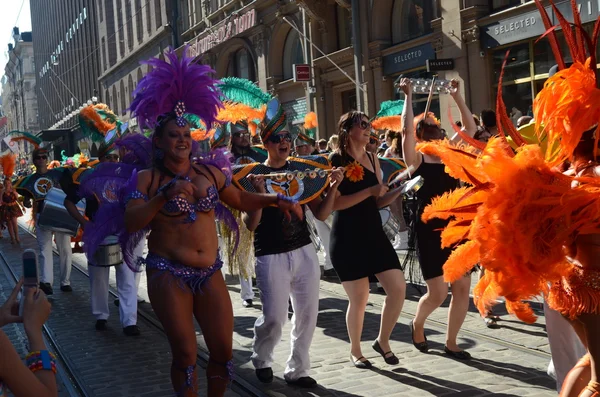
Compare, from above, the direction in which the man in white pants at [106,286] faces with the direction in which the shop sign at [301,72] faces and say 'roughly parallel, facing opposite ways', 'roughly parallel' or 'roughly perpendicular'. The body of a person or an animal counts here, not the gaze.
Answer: roughly parallel

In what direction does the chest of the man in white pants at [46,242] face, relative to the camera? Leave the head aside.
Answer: toward the camera

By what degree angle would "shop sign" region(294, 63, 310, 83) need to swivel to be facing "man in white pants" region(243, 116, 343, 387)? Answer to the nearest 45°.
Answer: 0° — it already faces them

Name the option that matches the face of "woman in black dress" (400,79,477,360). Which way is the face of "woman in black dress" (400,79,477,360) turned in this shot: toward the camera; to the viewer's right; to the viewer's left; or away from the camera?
away from the camera

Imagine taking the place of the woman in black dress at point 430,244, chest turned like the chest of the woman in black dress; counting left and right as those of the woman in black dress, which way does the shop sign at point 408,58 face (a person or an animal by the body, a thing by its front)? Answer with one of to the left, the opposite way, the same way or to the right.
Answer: to the right

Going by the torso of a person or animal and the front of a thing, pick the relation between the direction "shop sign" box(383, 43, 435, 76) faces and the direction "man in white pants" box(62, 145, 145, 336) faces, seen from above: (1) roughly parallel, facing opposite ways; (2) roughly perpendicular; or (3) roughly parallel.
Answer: roughly perpendicular

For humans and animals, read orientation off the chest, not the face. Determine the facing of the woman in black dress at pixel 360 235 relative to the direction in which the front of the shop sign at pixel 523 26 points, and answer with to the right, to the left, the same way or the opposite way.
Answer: to the left

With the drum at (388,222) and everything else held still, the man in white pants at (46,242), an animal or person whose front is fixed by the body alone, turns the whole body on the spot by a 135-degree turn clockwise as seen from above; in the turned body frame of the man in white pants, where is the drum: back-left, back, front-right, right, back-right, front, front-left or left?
back

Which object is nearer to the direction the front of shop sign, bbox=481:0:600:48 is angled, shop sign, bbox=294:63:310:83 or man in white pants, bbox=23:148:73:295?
the man in white pants

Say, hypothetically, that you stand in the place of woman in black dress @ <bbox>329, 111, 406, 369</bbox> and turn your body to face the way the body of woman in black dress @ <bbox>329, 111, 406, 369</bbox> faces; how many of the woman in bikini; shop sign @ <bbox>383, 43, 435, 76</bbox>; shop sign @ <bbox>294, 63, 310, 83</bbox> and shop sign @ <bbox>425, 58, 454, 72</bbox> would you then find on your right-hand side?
1

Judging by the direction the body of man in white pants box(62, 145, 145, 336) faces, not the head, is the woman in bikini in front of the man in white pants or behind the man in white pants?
in front

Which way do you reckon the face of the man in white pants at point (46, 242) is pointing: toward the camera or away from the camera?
toward the camera

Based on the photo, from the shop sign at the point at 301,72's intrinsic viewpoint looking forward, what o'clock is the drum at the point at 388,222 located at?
The drum is roughly at 12 o'clock from the shop sign.

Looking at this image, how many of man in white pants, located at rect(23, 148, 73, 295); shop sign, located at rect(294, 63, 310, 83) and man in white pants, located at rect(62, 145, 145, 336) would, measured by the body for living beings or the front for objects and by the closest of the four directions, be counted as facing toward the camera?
3

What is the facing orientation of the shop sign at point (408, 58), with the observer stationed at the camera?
facing the viewer and to the left of the viewer

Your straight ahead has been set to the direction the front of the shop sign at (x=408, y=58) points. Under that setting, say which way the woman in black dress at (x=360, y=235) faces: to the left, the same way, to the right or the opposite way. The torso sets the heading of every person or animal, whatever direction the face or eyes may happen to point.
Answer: to the left
